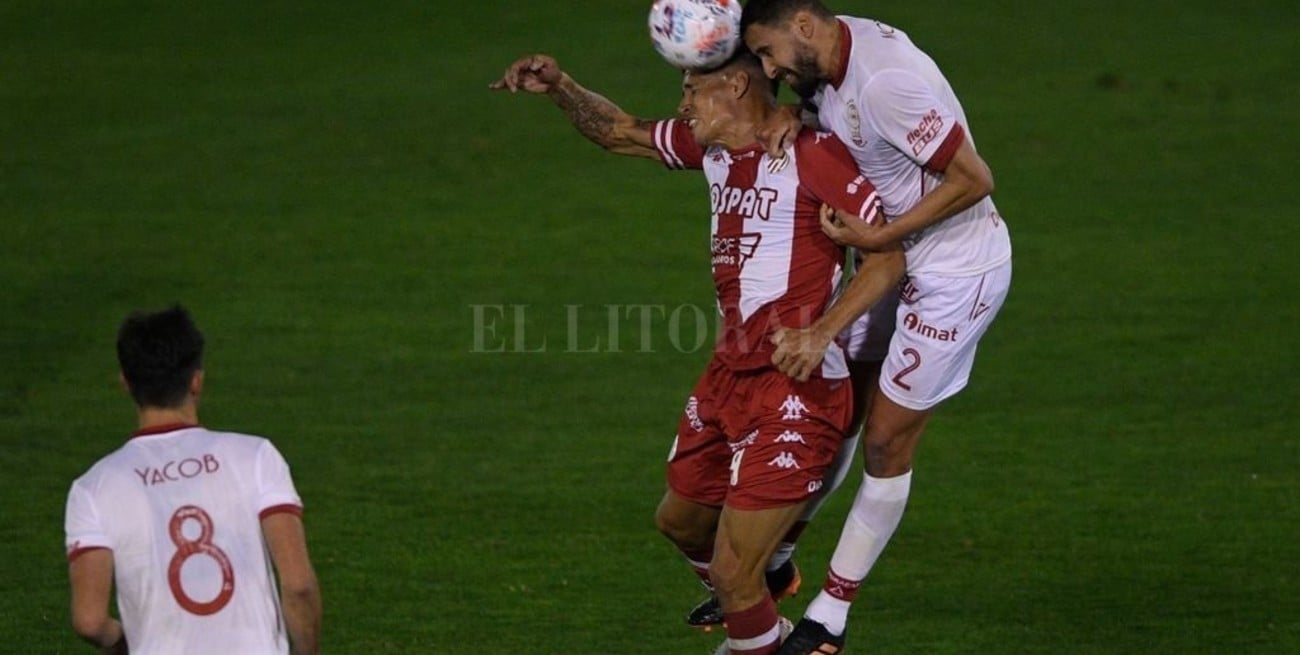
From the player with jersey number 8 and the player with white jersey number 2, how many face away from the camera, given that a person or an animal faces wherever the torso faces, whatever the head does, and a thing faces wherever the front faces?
1

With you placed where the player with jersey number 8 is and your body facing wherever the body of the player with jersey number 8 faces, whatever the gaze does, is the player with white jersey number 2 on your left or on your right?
on your right

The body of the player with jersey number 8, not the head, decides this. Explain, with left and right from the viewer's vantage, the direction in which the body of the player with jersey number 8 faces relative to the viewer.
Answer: facing away from the viewer

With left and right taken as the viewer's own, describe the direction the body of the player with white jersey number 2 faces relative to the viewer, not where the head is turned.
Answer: facing to the left of the viewer

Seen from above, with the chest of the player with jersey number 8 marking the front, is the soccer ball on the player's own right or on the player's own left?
on the player's own right
